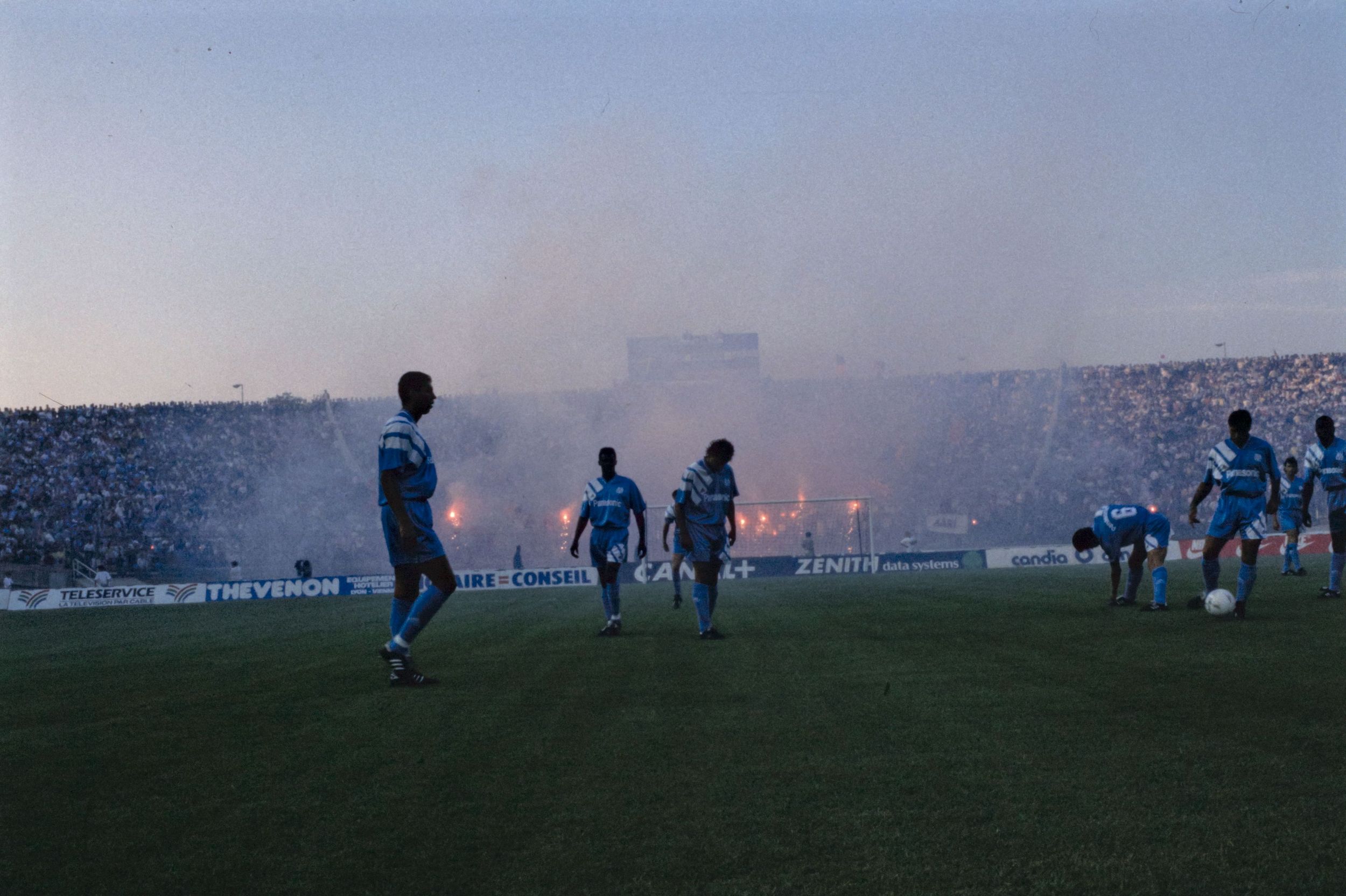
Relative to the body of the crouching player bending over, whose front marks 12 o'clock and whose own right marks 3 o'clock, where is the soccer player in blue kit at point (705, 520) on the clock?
The soccer player in blue kit is roughly at 11 o'clock from the crouching player bending over.

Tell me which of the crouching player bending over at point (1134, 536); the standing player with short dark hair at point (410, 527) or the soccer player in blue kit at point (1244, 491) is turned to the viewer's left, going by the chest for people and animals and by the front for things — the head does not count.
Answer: the crouching player bending over

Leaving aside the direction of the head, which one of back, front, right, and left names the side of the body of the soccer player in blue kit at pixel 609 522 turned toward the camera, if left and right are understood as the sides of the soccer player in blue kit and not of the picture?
front

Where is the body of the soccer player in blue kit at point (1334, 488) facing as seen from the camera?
toward the camera

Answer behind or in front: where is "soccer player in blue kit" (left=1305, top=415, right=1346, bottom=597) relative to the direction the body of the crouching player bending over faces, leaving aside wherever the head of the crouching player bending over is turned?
behind

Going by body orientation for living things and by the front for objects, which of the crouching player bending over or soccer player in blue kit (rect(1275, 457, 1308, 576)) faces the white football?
the soccer player in blue kit

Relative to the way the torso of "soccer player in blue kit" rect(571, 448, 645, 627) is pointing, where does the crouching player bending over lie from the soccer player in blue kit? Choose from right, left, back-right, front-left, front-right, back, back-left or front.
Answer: left

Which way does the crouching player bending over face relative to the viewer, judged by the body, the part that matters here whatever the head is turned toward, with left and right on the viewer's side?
facing to the left of the viewer

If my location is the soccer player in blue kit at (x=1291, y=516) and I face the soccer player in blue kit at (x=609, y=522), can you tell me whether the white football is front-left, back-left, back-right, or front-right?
front-left

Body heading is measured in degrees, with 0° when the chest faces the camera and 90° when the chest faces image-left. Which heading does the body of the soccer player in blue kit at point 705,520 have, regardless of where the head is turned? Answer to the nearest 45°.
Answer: approximately 315°

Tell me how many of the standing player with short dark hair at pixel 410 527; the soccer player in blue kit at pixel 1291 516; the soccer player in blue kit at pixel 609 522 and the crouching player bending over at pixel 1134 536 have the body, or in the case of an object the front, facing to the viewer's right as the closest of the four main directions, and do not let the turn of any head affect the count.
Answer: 1

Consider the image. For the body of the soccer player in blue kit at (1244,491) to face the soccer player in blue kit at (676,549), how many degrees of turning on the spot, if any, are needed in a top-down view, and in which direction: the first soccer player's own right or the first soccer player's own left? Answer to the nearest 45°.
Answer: approximately 90° to the first soccer player's own right

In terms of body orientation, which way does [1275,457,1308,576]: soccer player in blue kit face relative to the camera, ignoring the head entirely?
toward the camera

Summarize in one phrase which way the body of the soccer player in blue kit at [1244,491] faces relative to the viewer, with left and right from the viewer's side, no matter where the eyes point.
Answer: facing the viewer

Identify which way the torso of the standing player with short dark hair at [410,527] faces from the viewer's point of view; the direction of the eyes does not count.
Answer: to the viewer's right

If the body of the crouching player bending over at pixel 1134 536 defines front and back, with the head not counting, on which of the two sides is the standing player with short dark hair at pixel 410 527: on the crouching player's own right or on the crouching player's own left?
on the crouching player's own left
